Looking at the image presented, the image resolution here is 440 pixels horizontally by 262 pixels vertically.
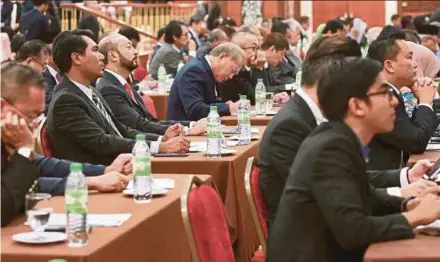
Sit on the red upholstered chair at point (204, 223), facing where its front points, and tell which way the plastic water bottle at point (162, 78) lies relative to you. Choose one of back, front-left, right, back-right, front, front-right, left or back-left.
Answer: back-left

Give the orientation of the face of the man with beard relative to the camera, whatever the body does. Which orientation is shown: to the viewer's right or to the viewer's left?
to the viewer's right

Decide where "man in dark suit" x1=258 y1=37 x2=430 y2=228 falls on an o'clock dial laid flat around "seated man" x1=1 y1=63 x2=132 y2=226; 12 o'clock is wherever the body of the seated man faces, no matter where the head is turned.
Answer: The man in dark suit is roughly at 12 o'clock from the seated man.

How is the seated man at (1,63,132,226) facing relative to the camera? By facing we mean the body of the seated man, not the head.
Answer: to the viewer's right

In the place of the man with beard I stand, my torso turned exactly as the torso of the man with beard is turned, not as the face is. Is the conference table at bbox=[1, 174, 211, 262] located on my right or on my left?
on my right

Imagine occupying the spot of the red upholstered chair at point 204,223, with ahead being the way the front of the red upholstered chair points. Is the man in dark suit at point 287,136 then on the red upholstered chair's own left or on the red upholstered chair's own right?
on the red upholstered chair's own left

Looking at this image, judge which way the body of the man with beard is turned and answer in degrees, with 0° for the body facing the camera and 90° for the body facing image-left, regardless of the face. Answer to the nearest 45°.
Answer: approximately 270°

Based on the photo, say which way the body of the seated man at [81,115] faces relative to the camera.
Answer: to the viewer's right

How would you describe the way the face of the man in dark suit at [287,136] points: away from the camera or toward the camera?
away from the camera

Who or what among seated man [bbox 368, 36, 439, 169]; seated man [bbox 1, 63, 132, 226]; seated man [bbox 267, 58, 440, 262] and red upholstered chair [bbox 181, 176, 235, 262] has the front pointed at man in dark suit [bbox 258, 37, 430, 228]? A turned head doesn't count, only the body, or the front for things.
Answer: seated man [bbox 1, 63, 132, 226]
